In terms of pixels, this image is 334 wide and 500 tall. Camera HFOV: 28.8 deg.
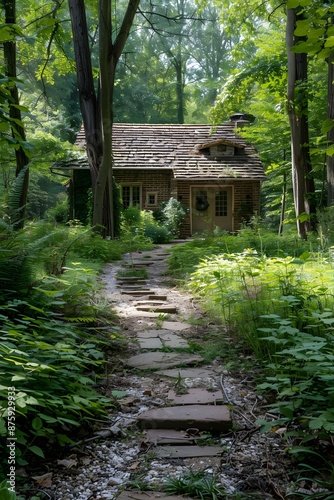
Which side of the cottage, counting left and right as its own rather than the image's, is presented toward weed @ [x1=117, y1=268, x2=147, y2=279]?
front

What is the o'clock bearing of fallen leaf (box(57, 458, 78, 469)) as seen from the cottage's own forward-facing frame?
The fallen leaf is roughly at 12 o'clock from the cottage.

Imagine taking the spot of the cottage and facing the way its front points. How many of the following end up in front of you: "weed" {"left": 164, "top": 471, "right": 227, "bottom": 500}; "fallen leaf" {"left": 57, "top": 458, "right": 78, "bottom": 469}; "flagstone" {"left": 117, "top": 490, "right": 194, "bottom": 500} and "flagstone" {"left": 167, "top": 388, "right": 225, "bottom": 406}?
4

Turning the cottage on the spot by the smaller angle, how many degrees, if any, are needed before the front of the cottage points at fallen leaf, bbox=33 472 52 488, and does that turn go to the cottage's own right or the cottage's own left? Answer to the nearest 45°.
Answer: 0° — it already faces it

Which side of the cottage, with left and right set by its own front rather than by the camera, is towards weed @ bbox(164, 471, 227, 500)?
front

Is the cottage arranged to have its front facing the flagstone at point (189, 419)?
yes

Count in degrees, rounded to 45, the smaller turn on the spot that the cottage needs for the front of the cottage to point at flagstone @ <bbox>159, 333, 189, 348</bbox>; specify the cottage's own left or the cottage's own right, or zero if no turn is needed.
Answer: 0° — it already faces it

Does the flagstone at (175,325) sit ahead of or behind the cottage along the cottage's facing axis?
ahead

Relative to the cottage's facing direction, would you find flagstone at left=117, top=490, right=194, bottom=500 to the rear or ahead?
ahead

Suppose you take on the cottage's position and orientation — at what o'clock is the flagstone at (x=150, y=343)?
The flagstone is roughly at 12 o'clock from the cottage.

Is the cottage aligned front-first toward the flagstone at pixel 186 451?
yes

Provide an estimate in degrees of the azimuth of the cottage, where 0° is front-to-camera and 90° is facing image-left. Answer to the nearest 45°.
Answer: approximately 0°
